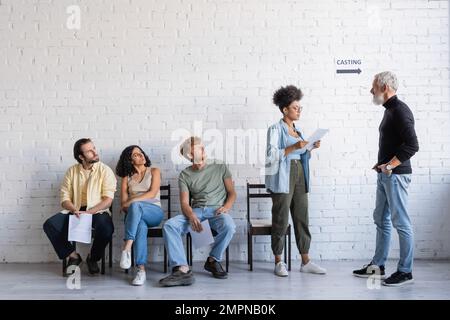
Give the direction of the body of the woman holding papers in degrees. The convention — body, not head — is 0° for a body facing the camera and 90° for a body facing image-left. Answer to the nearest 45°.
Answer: approximately 315°

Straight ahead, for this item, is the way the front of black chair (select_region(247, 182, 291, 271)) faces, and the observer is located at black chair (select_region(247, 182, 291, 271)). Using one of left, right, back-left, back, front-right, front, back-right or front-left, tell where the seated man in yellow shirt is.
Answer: right

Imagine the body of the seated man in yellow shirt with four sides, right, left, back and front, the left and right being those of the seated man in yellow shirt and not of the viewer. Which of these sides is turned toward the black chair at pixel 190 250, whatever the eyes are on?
left

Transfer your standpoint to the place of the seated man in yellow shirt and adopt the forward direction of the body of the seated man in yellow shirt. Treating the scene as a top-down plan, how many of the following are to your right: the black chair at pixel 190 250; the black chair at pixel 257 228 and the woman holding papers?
0

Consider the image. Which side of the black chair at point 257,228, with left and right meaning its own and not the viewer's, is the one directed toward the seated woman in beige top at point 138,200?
right

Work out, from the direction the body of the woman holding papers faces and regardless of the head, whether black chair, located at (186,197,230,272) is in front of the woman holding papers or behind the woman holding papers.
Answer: behind

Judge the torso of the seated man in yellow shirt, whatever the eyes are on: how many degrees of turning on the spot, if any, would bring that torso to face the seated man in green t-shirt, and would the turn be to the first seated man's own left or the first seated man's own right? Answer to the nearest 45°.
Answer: approximately 45° to the first seated man's own left

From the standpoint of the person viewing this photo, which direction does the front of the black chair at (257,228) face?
facing the viewer

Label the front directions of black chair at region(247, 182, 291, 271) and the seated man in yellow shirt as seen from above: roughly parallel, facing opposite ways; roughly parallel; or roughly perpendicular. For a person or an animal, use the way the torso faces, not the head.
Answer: roughly parallel

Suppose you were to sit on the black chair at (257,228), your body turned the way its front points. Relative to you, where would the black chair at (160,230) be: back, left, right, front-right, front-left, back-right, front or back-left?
right

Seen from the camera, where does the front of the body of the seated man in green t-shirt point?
toward the camera

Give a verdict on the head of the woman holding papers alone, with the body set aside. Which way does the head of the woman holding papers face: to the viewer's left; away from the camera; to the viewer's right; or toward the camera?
to the viewer's right

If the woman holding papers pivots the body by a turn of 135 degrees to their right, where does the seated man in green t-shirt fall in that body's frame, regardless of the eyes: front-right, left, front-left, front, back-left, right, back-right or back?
front
